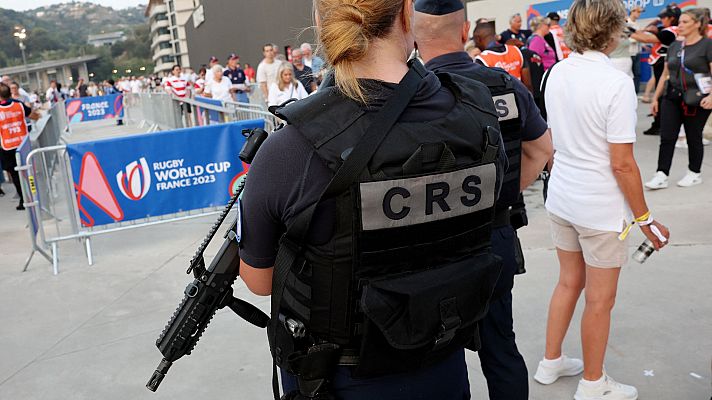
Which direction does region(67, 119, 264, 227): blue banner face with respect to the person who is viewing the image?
facing the viewer

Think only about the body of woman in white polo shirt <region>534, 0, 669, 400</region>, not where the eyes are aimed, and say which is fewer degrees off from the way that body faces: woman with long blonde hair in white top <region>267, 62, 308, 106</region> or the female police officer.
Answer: the woman with long blonde hair in white top

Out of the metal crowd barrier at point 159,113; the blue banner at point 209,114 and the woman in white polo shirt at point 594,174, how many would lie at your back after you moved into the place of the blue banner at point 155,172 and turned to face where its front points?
2

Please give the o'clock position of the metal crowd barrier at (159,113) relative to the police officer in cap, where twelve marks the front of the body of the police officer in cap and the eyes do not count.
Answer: The metal crowd barrier is roughly at 11 o'clock from the police officer in cap.

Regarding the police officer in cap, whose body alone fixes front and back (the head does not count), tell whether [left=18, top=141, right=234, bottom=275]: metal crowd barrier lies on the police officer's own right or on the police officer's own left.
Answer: on the police officer's own left

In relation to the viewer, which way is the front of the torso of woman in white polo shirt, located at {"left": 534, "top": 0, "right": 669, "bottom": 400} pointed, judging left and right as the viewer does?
facing away from the viewer and to the right of the viewer

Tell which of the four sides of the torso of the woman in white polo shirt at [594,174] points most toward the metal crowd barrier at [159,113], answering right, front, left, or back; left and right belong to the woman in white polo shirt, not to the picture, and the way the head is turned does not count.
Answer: left

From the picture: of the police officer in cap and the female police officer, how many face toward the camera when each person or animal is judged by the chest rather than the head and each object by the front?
0

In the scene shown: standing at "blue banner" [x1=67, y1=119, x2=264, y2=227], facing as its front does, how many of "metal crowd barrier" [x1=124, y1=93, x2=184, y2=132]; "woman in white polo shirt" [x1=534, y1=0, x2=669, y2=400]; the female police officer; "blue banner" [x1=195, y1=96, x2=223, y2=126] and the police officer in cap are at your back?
2

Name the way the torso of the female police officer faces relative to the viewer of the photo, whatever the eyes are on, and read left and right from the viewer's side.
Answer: facing away from the viewer and to the left of the viewer

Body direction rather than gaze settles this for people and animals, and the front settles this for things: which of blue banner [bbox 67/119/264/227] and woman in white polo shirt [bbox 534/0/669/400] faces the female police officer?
the blue banner

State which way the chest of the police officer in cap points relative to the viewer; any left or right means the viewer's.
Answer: facing away from the viewer

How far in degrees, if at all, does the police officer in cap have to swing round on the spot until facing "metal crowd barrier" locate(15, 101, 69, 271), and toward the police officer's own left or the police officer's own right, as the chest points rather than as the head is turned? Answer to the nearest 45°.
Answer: approximately 45° to the police officer's own left

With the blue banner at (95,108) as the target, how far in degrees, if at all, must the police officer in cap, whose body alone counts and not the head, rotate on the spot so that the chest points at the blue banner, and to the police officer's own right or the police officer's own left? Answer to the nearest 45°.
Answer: approximately 45° to the police officer's own left

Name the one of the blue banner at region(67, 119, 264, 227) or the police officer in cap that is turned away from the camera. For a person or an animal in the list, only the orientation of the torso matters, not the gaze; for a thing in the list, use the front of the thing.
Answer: the police officer in cap

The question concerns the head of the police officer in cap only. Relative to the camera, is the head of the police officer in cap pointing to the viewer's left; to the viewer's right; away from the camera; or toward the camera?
away from the camera
